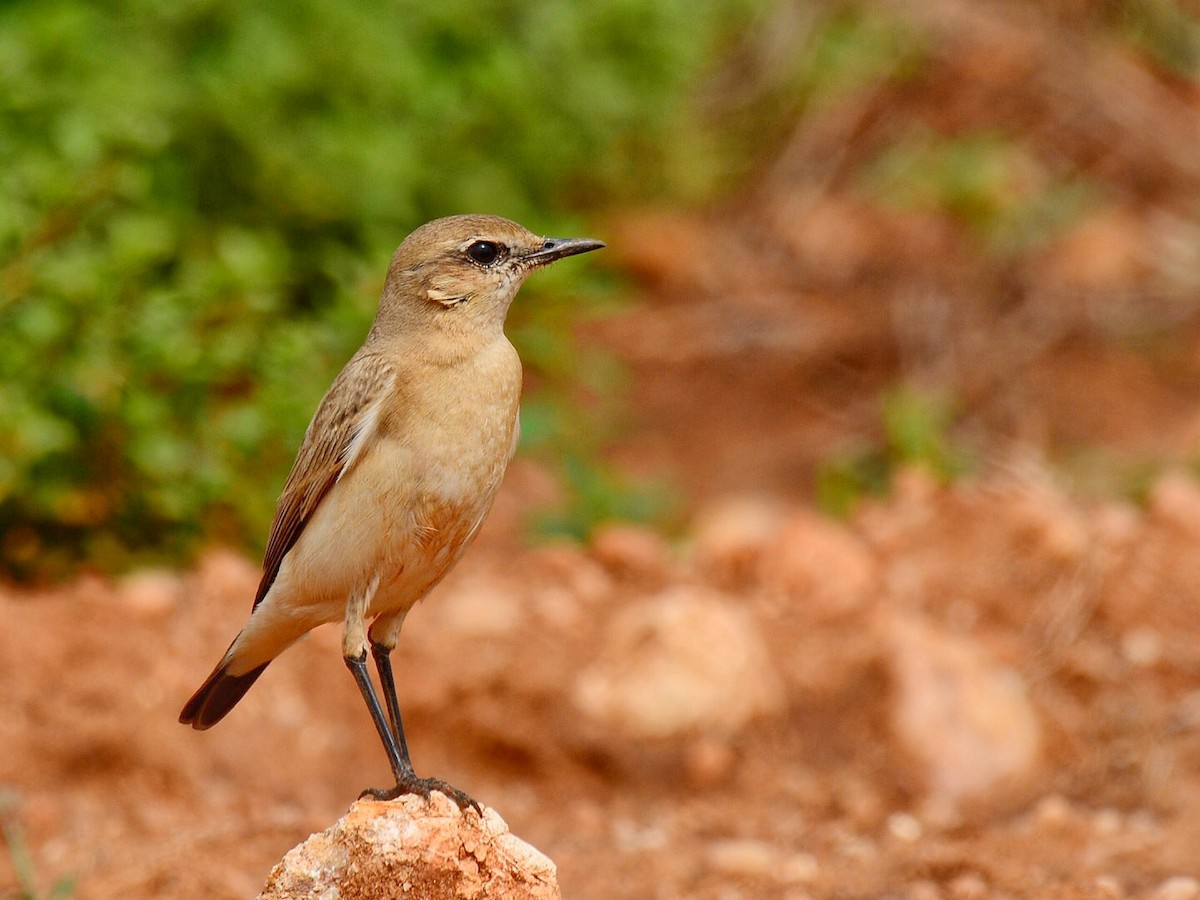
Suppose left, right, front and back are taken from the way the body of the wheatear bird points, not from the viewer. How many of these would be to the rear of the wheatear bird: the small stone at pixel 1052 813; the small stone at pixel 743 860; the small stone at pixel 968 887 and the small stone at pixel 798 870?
0

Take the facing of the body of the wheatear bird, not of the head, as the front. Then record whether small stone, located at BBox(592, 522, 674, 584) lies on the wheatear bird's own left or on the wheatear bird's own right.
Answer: on the wheatear bird's own left

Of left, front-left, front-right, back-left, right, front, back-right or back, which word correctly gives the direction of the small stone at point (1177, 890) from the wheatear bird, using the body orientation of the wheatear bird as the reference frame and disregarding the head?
front

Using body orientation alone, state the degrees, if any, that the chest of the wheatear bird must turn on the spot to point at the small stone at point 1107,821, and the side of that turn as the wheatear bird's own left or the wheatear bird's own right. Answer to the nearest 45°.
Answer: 0° — it already faces it

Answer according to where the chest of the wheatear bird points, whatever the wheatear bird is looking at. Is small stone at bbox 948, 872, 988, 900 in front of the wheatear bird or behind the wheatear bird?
in front

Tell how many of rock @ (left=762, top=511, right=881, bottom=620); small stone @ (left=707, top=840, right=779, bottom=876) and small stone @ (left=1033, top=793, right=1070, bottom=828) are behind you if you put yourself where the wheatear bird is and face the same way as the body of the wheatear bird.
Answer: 0

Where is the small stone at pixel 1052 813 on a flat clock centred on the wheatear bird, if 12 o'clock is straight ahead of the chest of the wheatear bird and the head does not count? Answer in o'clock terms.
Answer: The small stone is roughly at 11 o'clock from the wheatear bird.

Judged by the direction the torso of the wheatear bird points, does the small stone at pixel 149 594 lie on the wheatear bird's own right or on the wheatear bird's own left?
on the wheatear bird's own left

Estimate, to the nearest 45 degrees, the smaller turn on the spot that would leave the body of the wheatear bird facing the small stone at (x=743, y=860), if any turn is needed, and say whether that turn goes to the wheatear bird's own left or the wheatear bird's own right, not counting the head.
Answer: approximately 45° to the wheatear bird's own left

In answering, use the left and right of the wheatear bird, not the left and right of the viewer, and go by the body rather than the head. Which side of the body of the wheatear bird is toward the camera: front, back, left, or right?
right

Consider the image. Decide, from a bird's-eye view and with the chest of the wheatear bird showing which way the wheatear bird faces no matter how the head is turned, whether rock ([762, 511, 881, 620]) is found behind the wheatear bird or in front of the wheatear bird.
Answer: in front

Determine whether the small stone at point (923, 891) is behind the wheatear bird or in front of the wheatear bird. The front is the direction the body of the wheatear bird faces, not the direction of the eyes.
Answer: in front

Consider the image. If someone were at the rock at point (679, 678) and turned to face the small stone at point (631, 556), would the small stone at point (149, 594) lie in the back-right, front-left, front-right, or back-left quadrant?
front-left

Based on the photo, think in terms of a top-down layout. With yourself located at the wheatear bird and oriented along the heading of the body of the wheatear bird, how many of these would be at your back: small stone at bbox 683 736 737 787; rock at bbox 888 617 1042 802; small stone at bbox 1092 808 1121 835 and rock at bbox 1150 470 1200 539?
0

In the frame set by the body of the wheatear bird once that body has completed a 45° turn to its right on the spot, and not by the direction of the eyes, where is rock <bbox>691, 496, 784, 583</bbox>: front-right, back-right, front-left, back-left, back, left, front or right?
left

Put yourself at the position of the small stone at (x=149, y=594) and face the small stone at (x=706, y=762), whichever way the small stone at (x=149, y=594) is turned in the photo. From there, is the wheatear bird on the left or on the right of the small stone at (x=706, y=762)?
right
